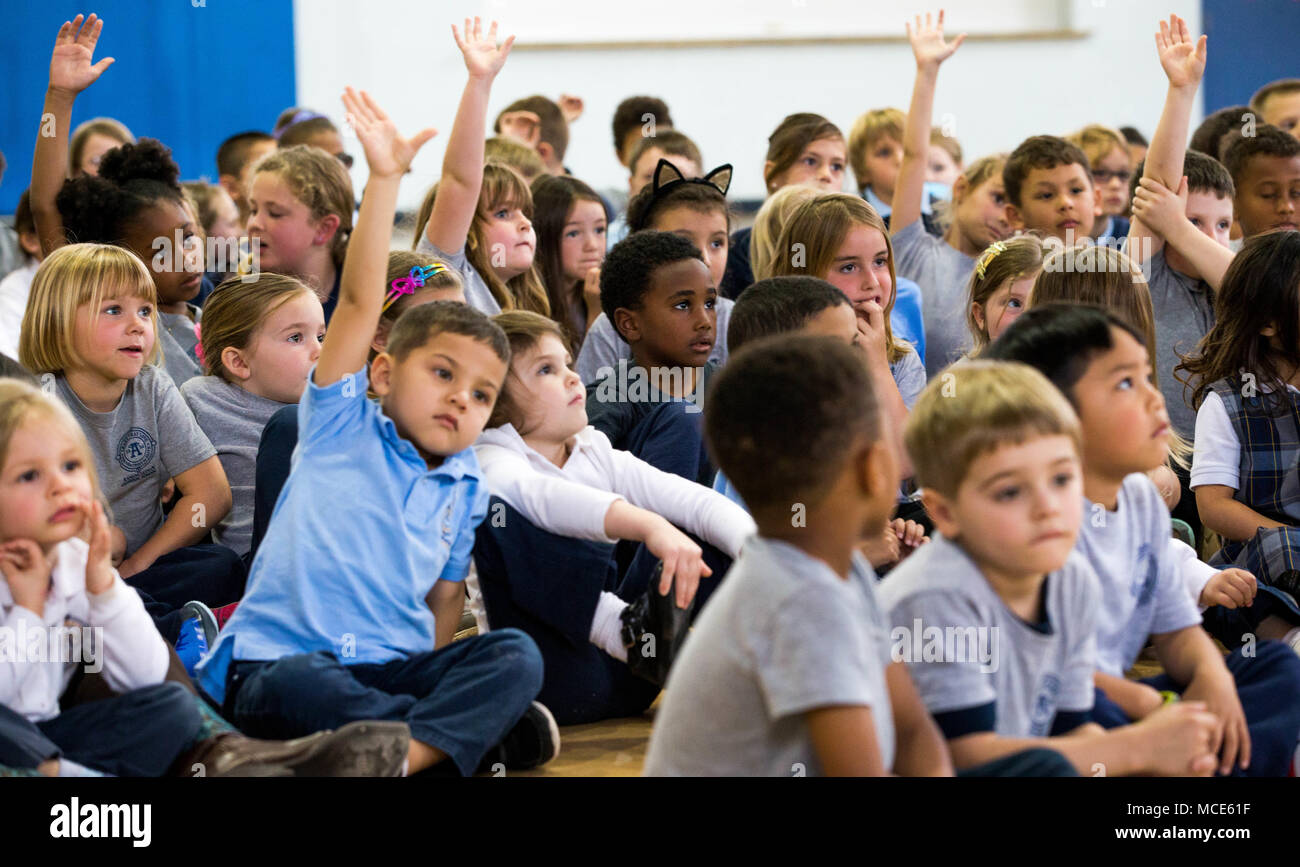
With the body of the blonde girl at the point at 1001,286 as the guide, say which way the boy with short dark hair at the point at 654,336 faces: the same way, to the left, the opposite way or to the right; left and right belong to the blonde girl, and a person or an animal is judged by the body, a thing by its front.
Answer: the same way

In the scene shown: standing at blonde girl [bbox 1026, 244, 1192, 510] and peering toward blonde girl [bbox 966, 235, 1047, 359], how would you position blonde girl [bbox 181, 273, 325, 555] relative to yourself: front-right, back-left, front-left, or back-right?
front-left

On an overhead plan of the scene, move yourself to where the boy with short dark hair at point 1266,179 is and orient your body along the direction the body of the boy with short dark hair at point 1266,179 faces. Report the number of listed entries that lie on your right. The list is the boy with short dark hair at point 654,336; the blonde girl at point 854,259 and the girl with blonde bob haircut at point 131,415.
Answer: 3

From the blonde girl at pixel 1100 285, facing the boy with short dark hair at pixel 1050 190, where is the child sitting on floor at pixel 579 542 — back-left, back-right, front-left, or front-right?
back-left

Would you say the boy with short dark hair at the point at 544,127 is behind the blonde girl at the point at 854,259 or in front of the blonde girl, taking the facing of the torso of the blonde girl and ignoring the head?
behind

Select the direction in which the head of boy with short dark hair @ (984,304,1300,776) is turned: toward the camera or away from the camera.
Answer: toward the camera

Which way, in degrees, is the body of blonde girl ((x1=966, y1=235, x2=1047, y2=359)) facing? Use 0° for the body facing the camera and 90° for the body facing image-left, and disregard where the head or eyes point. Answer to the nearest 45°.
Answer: approximately 315°

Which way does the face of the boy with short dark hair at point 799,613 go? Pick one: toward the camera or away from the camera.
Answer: away from the camera

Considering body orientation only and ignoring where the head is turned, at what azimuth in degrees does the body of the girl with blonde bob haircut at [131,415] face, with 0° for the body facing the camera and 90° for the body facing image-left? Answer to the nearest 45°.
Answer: approximately 315°

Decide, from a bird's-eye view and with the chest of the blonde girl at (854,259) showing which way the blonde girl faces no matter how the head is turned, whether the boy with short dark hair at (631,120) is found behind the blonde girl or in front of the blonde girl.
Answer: behind

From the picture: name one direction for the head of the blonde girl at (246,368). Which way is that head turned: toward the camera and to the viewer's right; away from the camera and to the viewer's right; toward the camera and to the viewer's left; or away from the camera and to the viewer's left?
toward the camera and to the viewer's right

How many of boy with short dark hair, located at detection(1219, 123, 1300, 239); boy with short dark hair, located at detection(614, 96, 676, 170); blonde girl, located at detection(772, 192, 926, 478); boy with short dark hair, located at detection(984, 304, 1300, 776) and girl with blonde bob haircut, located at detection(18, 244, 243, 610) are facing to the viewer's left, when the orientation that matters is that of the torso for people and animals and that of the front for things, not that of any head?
0

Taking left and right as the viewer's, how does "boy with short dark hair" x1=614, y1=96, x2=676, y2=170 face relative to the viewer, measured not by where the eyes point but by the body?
facing the viewer and to the right of the viewer

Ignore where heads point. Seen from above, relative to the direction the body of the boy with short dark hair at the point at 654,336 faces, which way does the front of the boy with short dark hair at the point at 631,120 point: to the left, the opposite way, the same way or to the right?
the same way
